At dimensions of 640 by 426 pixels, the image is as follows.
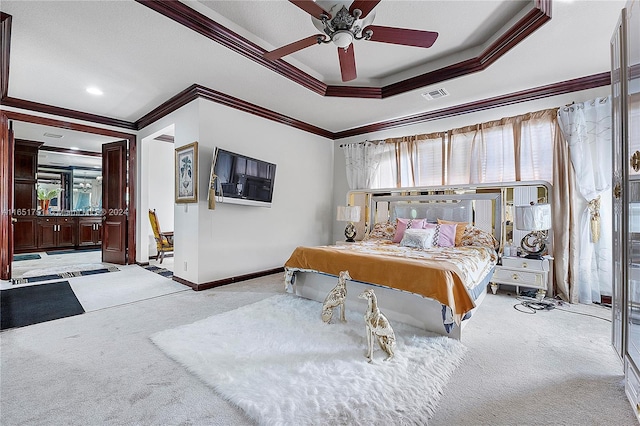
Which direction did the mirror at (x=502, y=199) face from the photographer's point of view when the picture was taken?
facing the viewer

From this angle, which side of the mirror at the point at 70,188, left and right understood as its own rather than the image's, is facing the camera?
front

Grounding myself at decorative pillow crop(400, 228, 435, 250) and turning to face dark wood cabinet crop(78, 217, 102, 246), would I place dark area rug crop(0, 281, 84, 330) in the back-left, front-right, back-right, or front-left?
front-left

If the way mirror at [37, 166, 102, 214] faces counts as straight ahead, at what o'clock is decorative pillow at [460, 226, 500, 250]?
The decorative pillow is roughly at 11 o'clock from the mirror.

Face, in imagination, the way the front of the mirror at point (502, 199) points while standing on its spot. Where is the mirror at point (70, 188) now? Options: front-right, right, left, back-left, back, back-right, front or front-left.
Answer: right

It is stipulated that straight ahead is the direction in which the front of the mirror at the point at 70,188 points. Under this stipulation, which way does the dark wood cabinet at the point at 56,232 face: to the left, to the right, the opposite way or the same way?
the same way

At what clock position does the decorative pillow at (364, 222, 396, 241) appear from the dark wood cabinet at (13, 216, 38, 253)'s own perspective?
The decorative pillow is roughly at 11 o'clock from the dark wood cabinet.

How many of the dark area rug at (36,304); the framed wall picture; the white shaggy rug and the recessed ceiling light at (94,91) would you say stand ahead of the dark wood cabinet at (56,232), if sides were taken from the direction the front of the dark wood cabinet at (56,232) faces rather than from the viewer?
4

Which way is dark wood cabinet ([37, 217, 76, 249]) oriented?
toward the camera

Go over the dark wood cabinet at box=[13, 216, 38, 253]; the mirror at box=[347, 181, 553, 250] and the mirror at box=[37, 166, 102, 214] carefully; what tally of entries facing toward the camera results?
3

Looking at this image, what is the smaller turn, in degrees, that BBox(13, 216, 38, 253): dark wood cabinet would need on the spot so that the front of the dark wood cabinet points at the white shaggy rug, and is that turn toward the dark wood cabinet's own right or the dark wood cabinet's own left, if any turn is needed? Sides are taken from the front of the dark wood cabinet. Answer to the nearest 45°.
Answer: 0° — it already faces it

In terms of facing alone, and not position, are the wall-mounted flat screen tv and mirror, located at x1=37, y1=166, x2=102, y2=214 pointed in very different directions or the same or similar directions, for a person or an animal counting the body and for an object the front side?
same or similar directions

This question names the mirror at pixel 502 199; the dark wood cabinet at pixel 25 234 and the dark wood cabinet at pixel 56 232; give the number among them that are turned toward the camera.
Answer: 3

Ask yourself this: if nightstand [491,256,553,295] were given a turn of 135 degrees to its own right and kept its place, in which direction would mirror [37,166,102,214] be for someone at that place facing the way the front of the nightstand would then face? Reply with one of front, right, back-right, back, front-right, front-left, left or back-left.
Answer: left

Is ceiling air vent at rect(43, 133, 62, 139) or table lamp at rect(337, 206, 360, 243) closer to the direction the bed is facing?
the ceiling air vent

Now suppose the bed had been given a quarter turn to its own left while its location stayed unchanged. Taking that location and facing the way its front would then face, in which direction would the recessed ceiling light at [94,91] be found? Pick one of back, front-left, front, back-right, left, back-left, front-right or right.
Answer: back-right

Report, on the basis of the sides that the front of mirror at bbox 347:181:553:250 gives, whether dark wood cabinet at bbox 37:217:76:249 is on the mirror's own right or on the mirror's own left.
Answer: on the mirror's own right
